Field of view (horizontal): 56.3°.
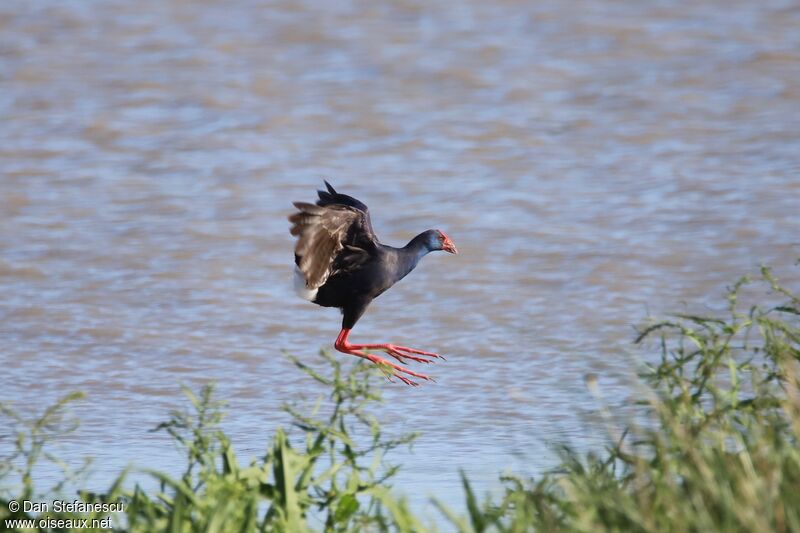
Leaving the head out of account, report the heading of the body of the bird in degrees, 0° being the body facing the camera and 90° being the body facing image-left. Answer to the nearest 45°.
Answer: approximately 270°
